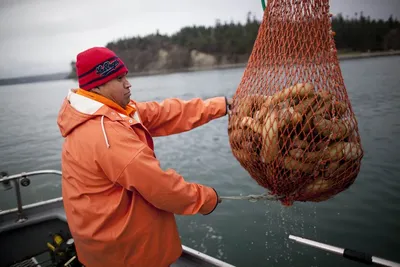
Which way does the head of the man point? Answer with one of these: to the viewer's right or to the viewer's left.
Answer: to the viewer's right

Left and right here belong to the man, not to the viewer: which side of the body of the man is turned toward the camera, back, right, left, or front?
right
